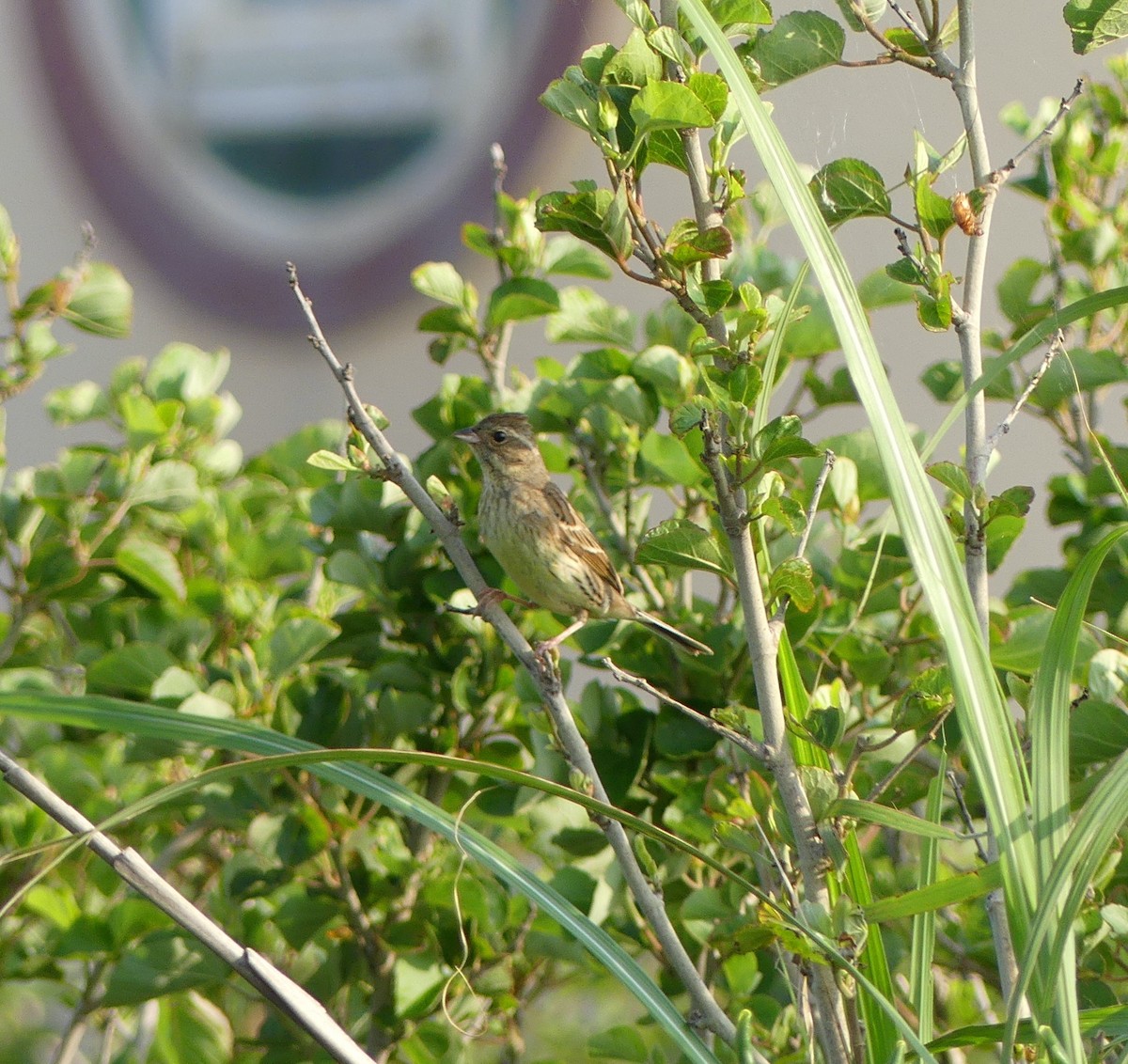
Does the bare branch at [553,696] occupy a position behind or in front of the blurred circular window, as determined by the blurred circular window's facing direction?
in front

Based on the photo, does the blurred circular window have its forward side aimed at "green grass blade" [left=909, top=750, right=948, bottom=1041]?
yes

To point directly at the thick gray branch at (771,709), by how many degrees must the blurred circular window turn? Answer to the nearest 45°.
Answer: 0° — it already faces it

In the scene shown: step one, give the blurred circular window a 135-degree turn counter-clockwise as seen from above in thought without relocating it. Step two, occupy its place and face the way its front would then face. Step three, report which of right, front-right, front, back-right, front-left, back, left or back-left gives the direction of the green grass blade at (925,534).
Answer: back-right

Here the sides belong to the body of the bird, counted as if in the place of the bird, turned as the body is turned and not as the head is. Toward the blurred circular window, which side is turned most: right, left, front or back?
right

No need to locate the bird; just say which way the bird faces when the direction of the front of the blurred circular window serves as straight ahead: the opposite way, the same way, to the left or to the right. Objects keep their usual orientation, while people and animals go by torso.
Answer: to the right

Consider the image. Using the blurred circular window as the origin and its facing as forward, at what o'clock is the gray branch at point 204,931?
The gray branch is roughly at 12 o'clock from the blurred circular window.

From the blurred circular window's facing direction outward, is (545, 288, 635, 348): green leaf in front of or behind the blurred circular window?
in front

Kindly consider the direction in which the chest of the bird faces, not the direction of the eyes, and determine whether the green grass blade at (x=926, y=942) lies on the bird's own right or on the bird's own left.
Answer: on the bird's own left

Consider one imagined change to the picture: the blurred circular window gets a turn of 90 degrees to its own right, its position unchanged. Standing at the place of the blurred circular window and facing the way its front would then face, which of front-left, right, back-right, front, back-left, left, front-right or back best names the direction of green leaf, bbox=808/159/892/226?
left

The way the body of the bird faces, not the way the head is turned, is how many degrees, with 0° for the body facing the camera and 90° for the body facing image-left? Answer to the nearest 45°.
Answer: approximately 90°

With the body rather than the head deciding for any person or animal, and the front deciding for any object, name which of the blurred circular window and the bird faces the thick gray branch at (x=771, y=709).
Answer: the blurred circular window

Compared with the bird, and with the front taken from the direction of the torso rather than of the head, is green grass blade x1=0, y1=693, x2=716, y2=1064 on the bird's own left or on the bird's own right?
on the bird's own left

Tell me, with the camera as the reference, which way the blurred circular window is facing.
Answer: facing the viewer

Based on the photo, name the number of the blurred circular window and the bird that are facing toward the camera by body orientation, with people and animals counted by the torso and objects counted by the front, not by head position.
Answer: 1
